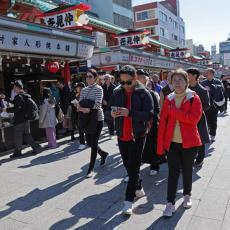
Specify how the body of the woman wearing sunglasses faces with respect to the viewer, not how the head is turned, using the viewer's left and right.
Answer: facing the viewer and to the left of the viewer

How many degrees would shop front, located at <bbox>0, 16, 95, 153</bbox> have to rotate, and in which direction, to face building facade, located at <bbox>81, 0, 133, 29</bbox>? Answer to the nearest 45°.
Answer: approximately 135° to its left

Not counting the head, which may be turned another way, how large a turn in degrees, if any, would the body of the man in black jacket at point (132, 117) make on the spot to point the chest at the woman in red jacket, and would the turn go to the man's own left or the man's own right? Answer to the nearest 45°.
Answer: approximately 135° to the man's own left

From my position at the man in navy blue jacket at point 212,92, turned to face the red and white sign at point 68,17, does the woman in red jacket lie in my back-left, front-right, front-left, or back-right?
back-left

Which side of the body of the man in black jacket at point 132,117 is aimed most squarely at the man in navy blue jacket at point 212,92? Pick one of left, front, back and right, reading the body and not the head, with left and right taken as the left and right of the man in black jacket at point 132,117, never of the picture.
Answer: back

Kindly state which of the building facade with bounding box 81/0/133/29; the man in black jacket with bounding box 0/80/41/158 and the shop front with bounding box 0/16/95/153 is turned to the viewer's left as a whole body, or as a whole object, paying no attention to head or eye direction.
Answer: the man in black jacket

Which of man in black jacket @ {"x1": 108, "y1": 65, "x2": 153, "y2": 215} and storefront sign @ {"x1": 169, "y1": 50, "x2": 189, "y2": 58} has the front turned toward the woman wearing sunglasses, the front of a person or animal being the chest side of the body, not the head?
the storefront sign

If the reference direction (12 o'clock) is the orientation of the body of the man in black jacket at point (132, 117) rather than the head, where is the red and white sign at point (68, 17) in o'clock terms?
The red and white sign is roughly at 4 o'clock from the man in black jacket.
